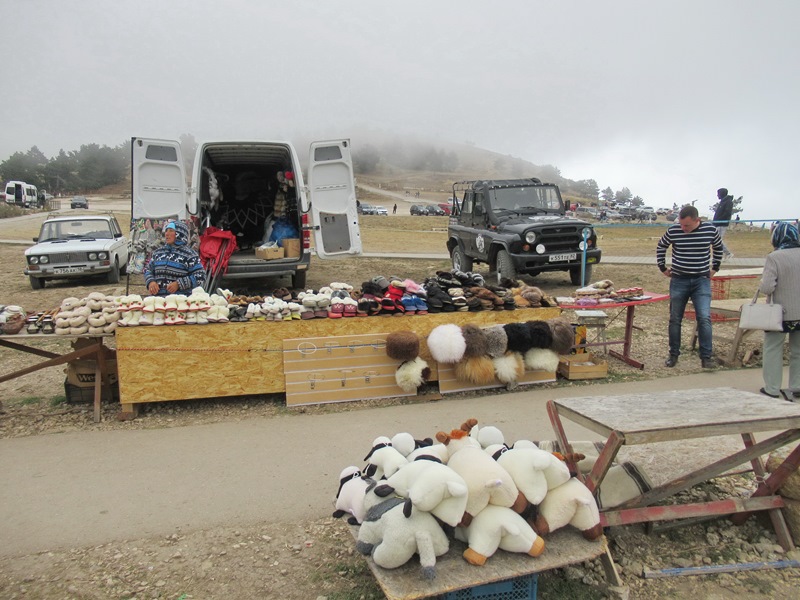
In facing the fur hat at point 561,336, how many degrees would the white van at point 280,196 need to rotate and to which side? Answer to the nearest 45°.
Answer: approximately 135° to its right

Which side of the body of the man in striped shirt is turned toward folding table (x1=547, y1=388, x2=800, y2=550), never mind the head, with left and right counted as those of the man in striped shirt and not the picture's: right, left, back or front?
front

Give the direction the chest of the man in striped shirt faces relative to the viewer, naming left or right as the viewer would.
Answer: facing the viewer

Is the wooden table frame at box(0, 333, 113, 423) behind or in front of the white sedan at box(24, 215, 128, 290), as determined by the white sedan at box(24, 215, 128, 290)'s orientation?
in front

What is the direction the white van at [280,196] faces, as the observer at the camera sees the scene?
facing away from the viewer

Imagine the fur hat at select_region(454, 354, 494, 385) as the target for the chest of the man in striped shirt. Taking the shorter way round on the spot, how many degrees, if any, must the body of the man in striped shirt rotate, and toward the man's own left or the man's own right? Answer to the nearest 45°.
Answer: approximately 45° to the man's own right

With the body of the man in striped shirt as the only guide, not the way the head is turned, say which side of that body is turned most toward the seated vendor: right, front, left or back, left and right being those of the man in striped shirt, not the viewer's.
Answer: right

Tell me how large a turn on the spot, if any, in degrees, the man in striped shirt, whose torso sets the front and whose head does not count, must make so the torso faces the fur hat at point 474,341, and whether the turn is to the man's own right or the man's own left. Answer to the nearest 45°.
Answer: approximately 45° to the man's own right

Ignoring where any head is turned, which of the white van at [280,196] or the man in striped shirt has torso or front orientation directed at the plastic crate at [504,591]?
the man in striped shirt

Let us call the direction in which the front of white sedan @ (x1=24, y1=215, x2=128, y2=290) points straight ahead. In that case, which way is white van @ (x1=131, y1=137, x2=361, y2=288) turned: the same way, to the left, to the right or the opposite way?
the opposite way

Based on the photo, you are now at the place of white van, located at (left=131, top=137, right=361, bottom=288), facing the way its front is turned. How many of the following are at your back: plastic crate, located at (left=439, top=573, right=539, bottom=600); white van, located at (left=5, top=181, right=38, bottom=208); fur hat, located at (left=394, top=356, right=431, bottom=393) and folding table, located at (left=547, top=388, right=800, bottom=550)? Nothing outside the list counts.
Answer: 3

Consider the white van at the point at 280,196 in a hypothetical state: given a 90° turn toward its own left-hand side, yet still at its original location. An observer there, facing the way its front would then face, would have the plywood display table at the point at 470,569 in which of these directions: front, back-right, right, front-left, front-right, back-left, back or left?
left

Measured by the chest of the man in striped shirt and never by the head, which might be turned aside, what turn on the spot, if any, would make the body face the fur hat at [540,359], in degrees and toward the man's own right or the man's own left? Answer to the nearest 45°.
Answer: approximately 45° to the man's own right

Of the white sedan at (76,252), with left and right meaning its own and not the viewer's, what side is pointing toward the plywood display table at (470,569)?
front

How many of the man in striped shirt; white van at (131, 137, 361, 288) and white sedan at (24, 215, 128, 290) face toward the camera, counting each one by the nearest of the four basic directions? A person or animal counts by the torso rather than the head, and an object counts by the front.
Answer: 2
